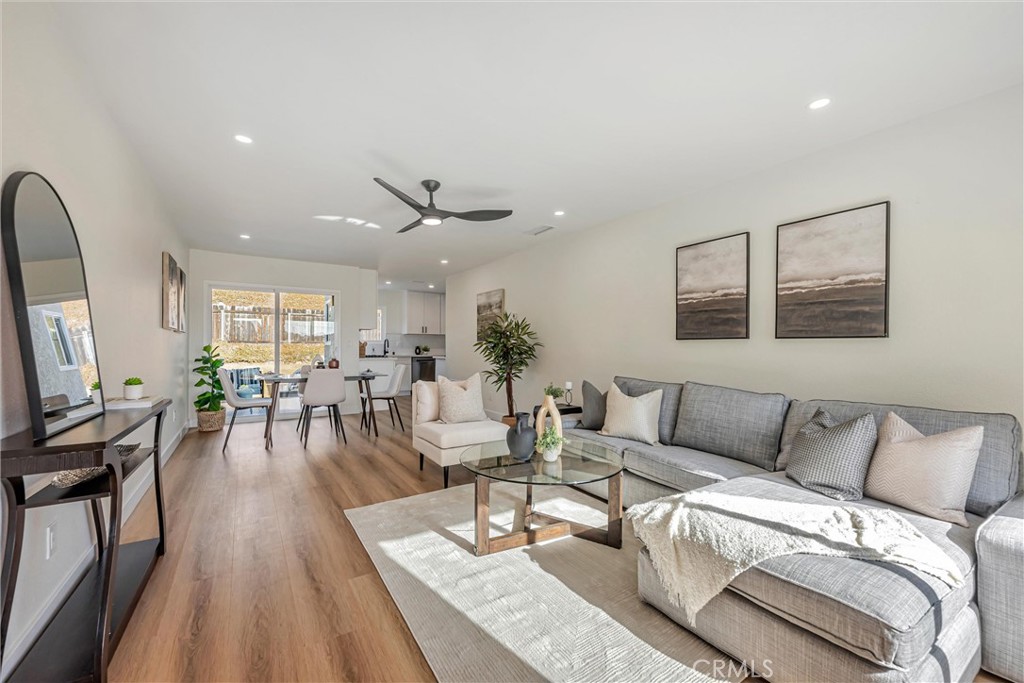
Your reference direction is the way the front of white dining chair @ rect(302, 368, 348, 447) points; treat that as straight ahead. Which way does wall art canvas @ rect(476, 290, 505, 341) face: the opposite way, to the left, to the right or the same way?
to the left

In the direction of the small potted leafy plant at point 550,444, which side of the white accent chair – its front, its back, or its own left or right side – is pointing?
front

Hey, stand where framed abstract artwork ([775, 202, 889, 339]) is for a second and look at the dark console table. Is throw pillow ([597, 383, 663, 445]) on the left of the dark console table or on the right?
right

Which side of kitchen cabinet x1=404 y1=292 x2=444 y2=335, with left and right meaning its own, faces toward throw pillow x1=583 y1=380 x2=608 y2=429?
front

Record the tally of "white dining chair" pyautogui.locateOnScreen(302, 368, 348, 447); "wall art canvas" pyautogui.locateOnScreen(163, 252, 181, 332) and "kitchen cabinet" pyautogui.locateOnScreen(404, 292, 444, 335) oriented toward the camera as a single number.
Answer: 1

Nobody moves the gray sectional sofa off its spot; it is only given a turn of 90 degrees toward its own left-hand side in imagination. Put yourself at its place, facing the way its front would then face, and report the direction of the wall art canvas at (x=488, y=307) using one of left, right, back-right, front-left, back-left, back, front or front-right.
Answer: back

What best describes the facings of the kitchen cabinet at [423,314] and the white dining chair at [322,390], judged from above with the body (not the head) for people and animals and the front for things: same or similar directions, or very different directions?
very different directions

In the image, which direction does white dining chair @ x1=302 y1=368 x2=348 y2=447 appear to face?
away from the camera

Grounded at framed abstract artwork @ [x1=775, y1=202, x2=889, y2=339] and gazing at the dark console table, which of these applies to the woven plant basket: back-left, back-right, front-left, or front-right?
front-right

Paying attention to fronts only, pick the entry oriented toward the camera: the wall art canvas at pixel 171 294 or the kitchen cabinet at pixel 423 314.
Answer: the kitchen cabinet

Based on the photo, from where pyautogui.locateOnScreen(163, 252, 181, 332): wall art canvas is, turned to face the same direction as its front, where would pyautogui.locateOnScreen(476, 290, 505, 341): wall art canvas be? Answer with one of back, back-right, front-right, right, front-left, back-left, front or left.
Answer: front

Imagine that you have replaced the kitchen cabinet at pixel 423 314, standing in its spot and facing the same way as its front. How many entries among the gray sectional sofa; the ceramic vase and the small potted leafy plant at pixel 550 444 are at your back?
0

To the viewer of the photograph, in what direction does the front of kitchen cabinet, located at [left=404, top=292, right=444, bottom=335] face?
facing the viewer

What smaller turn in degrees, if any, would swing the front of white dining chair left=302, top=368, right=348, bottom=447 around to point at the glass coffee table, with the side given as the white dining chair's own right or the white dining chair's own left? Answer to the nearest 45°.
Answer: approximately 180°

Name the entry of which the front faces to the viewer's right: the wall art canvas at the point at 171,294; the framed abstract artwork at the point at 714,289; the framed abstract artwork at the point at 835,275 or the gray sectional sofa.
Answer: the wall art canvas

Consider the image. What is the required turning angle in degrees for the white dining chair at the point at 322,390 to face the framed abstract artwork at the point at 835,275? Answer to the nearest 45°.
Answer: approximately 135° to its right

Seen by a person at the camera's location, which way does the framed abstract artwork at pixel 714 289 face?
facing the viewer and to the left of the viewer

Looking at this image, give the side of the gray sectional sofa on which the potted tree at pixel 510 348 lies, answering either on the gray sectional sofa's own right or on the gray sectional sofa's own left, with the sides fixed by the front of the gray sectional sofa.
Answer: on the gray sectional sofa's own right

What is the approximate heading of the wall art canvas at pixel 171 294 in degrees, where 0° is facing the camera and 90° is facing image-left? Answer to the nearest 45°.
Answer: approximately 270°

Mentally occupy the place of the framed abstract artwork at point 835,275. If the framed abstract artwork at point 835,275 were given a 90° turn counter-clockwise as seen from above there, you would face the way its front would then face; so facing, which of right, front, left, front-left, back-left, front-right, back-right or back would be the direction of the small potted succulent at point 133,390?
right
